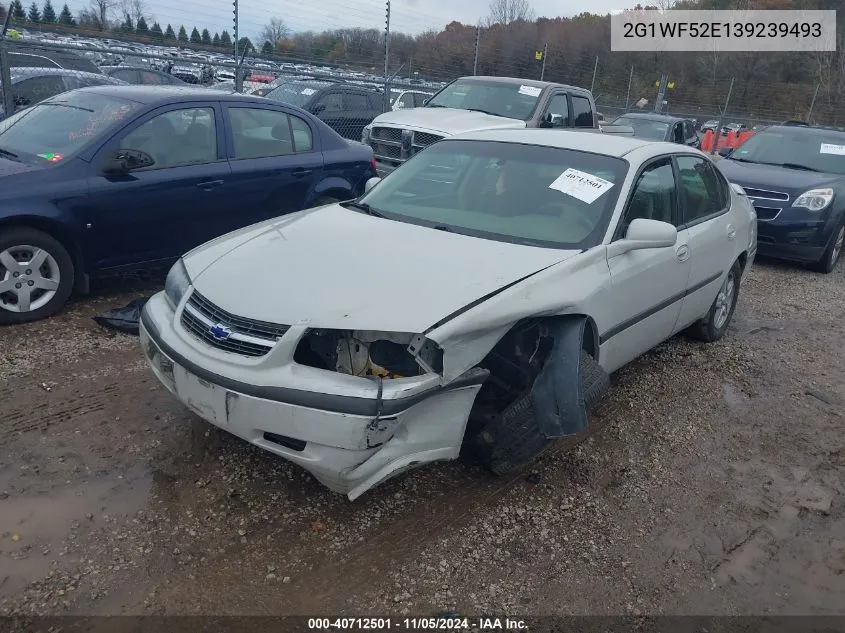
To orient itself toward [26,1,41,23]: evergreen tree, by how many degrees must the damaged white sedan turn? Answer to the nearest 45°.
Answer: approximately 90° to its right

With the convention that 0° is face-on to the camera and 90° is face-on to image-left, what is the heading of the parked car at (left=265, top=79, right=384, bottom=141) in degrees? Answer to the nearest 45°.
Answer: approximately 45°

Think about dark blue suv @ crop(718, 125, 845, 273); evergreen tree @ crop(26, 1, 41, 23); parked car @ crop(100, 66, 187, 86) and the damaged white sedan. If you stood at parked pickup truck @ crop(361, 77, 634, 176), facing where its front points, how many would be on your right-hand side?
2

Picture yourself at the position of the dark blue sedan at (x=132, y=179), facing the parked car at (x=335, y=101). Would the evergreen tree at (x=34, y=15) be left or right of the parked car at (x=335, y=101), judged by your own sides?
left

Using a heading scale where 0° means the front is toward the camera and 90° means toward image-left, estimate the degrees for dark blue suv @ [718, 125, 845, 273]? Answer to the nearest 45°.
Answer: approximately 45°

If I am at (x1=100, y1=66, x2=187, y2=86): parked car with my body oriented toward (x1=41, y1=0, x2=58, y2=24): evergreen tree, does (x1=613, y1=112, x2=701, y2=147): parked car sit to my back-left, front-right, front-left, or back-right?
back-right

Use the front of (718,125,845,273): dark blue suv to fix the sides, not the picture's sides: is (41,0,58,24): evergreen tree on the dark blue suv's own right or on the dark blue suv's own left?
on the dark blue suv's own right

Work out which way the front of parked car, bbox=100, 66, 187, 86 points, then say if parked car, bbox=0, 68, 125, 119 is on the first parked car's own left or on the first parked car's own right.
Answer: on the first parked car's own right

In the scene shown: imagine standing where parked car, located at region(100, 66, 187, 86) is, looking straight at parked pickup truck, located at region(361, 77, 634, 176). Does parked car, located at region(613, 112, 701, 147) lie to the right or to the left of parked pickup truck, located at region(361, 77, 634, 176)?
left

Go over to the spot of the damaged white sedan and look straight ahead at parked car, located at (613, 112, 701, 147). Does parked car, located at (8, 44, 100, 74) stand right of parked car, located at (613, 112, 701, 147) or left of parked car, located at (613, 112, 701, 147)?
left

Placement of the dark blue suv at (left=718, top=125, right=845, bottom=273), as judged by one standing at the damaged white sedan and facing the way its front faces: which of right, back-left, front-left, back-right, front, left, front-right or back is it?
back
